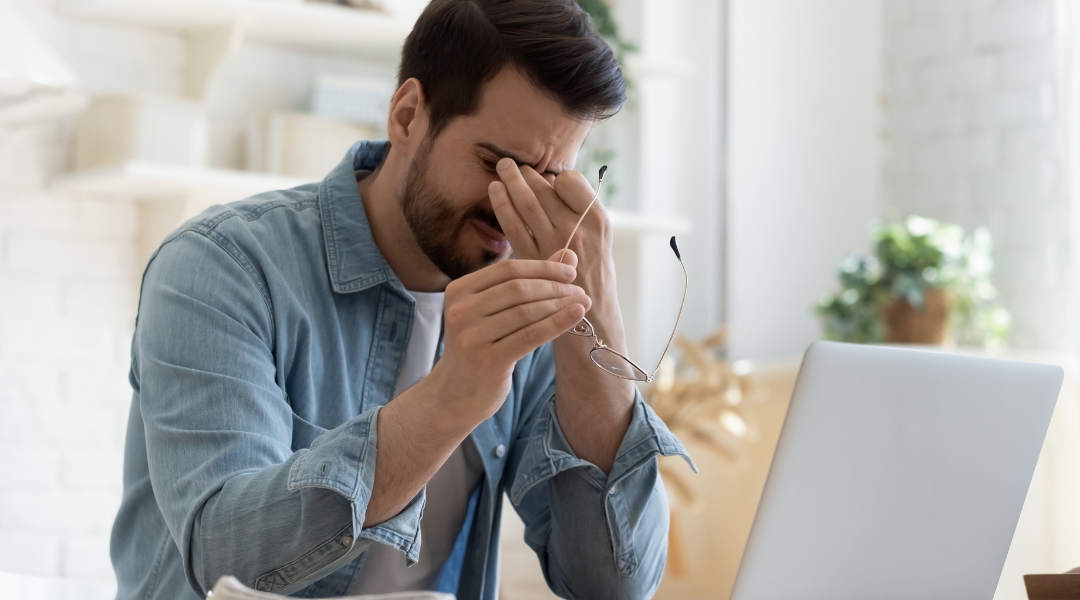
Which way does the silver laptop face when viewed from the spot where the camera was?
facing away from the viewer and to the left of the viewer

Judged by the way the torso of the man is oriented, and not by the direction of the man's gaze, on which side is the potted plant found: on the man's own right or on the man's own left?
on the man's own left

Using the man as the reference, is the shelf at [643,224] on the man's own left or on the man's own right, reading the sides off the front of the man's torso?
on the man's own left

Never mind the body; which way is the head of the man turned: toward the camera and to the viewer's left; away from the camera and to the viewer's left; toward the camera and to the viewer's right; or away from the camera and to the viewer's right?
toward the camera and to the viewer's right

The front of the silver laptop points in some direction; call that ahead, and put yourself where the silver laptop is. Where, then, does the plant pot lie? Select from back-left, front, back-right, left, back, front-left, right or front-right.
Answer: front-right

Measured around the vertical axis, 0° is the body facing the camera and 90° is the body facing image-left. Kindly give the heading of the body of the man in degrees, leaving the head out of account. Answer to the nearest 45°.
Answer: approximately 315°

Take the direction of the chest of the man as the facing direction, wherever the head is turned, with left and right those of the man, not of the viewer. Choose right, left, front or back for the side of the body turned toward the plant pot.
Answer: left
